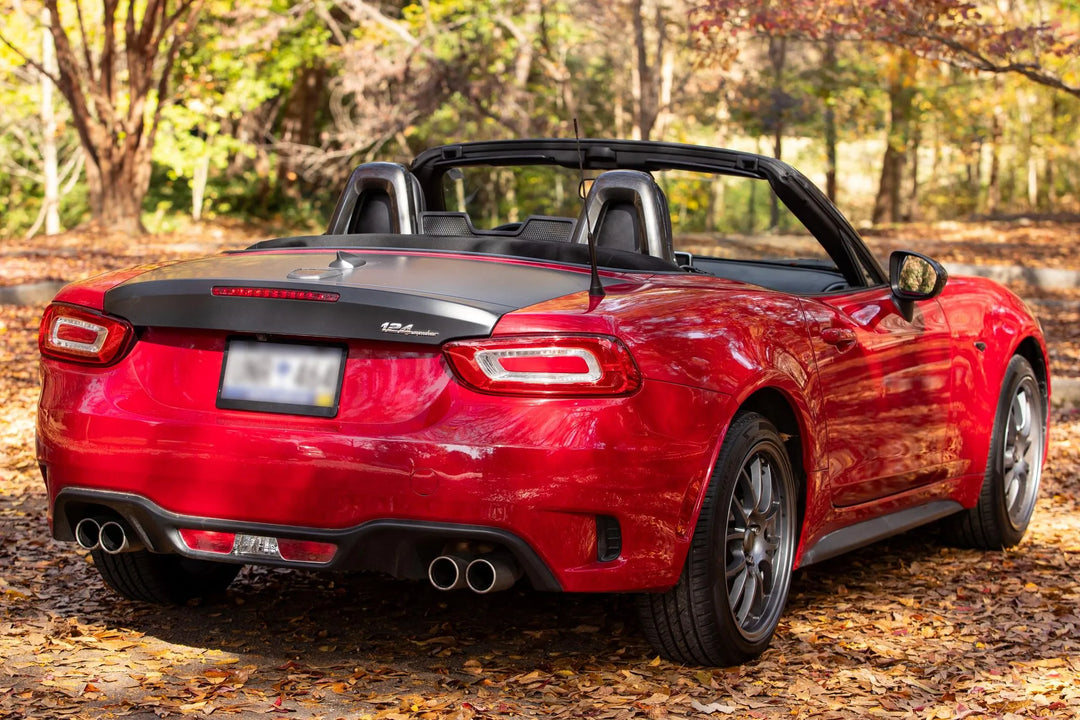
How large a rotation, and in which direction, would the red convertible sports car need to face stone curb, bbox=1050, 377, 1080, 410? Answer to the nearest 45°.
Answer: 0° — it already faces it

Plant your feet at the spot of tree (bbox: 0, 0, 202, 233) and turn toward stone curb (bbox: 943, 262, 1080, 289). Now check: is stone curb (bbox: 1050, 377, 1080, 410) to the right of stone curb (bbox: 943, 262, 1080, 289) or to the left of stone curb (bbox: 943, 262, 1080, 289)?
right

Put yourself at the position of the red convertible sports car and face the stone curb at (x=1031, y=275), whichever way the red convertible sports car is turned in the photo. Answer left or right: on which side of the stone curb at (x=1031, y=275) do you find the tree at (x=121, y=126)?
left

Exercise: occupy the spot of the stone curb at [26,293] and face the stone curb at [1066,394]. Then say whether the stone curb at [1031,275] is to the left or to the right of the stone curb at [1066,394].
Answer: left

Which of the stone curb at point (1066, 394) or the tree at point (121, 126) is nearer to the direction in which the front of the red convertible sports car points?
the stone curb

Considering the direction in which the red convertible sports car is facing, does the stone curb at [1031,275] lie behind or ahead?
ahead

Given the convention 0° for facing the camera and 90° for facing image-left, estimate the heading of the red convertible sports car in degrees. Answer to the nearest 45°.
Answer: approximately 225°

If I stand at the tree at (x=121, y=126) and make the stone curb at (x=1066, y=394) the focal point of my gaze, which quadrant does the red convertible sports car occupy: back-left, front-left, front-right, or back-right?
front-right

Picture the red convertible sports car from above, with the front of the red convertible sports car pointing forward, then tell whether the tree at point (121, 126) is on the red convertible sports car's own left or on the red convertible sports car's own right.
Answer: on the red convertible sports car's own left

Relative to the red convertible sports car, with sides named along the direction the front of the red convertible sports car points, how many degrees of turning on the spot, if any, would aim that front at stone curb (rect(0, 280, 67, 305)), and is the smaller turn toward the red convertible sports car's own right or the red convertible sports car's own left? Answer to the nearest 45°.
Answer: approximately 90° to the red convertible sports car's own left

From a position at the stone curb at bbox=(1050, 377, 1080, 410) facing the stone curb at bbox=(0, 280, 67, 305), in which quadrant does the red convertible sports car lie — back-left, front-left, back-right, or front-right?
front-left
